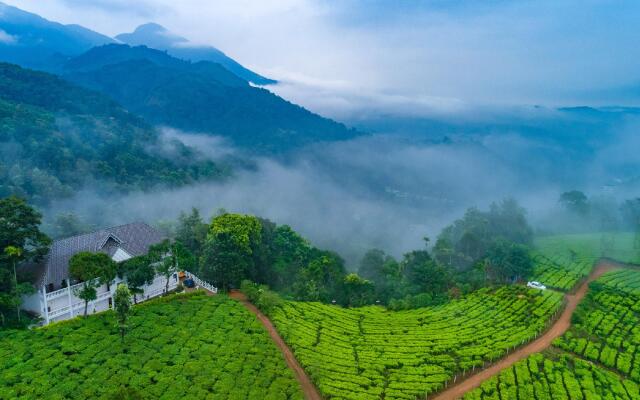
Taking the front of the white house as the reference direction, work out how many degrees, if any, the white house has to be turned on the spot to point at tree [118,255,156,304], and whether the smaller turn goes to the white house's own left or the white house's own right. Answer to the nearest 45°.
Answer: approximately 45° to the white house's own left

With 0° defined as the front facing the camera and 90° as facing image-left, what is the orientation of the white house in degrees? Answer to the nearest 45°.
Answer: approximately 315°

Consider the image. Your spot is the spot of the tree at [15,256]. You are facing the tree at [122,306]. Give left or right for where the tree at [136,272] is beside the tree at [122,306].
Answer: left

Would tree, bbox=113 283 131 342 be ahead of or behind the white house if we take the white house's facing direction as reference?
ahead
